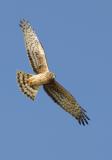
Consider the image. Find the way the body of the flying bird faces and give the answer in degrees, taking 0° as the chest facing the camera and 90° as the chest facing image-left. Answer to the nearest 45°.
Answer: approximately 270°
